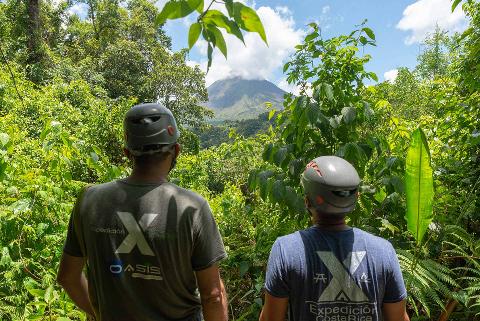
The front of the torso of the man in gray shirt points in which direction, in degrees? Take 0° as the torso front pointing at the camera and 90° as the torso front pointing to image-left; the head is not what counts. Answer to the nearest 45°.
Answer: approximately 180°

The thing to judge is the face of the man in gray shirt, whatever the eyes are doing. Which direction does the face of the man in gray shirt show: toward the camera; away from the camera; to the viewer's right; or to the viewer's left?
away from the camera

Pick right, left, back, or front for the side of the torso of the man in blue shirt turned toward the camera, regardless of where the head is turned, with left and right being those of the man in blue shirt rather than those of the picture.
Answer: back
